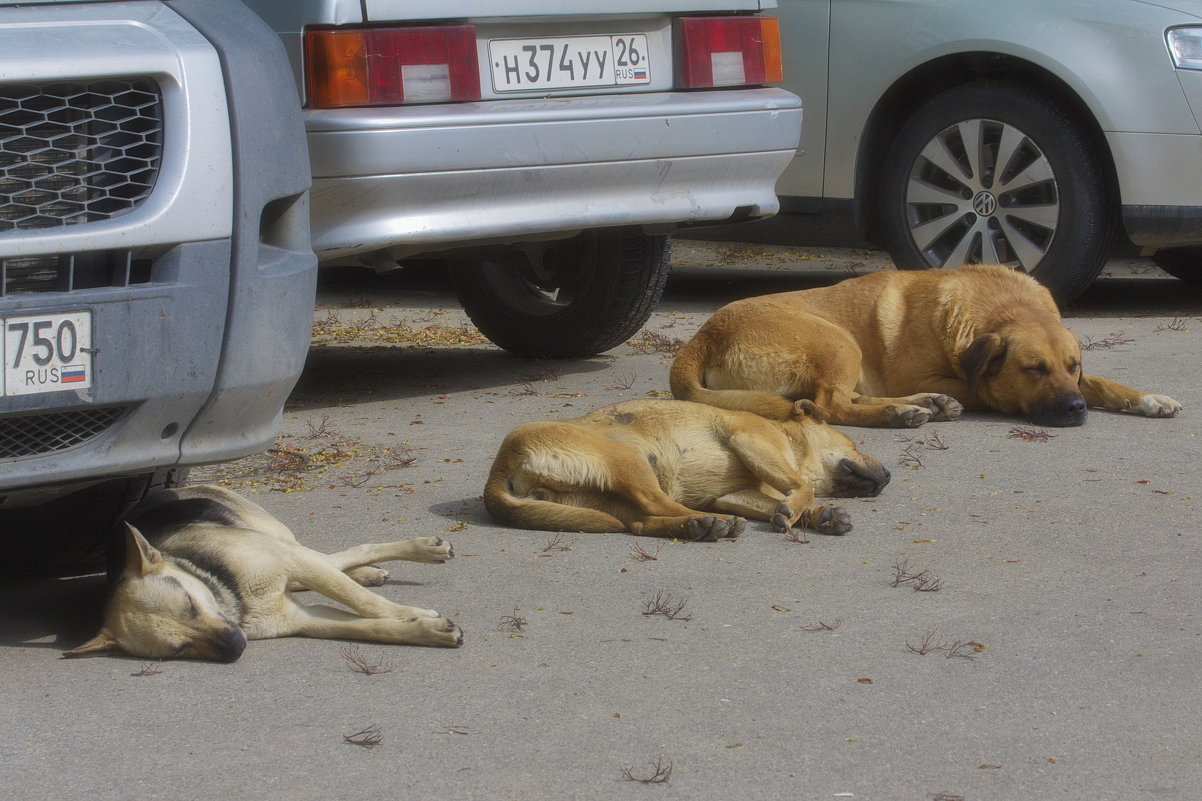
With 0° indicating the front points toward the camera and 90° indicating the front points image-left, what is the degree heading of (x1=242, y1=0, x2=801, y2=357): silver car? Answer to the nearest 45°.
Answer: approximately 135°

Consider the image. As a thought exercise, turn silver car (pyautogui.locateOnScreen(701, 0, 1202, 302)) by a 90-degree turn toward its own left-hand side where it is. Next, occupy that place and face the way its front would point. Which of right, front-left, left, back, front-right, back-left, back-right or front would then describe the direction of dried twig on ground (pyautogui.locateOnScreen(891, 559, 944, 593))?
back

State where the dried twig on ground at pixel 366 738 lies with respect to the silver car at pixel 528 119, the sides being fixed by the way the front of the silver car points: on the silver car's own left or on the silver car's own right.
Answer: on the silver car's own left

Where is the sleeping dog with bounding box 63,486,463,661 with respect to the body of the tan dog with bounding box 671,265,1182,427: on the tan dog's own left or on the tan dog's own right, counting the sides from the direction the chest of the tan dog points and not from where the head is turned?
on the tan dog's own right

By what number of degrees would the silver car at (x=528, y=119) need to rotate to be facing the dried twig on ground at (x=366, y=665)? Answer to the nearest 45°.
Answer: approximately 135° to its left

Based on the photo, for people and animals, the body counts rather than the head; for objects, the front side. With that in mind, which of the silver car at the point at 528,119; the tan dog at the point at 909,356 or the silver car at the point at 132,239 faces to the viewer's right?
the tan dog

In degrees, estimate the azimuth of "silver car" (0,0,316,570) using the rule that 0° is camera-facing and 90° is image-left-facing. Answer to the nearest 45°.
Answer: approximately 0°

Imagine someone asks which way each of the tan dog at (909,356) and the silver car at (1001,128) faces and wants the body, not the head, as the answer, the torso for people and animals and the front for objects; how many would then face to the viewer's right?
2

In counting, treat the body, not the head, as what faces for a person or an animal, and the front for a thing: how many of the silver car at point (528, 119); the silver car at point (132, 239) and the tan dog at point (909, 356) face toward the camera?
1

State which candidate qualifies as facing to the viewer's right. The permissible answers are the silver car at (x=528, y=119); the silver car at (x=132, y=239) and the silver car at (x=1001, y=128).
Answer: the silver car at (x=1001, y=128)

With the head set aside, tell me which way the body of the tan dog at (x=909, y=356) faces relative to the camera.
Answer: to the viewer's right

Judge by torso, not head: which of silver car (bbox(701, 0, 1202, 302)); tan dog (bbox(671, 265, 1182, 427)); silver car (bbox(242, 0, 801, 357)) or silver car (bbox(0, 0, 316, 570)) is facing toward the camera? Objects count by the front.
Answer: silver car (bbox(0, 0, 316, 570))

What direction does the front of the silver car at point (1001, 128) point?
to the viewer's right

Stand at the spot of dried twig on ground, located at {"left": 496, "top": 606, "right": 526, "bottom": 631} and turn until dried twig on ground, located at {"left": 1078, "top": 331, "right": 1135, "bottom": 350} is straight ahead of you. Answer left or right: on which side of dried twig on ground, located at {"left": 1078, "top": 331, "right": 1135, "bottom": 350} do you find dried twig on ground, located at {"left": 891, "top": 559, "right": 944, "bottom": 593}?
right

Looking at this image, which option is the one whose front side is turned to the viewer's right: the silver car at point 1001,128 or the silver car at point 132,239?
the silver car at point 1001,128
